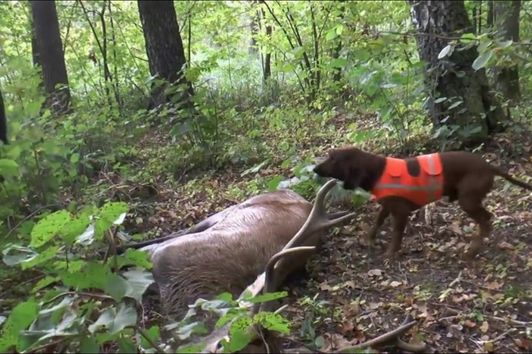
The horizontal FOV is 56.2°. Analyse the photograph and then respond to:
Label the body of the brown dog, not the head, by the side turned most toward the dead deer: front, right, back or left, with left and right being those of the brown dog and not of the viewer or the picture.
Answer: front

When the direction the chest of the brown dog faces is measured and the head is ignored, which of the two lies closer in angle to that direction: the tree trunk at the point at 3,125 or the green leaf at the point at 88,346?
the tree trunk

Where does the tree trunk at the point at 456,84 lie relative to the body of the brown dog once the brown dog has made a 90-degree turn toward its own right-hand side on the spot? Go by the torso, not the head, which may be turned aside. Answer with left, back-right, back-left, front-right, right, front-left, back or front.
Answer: front

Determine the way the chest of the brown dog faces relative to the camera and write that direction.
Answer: to the viewer's left

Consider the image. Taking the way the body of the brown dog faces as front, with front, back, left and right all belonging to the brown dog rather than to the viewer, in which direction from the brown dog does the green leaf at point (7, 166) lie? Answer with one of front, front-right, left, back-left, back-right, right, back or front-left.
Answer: front

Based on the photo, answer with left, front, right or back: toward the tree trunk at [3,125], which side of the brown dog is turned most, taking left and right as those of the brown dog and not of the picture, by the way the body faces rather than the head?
front

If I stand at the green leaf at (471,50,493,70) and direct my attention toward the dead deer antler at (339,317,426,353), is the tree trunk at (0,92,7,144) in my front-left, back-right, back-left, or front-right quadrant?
front-right

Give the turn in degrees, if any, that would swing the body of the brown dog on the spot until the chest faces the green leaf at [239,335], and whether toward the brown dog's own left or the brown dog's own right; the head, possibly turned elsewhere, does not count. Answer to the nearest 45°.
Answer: approximately 45° to the brown dog's own left

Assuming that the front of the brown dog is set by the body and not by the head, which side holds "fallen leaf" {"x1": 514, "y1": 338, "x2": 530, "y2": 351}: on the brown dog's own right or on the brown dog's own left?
on the brown dog's own left

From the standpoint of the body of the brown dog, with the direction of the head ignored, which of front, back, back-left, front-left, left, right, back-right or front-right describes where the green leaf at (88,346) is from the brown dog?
front-left

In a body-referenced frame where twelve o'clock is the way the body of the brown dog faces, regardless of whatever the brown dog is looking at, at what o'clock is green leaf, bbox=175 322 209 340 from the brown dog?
The green leaf is roughly at 10 o'clock from the brown dog.
